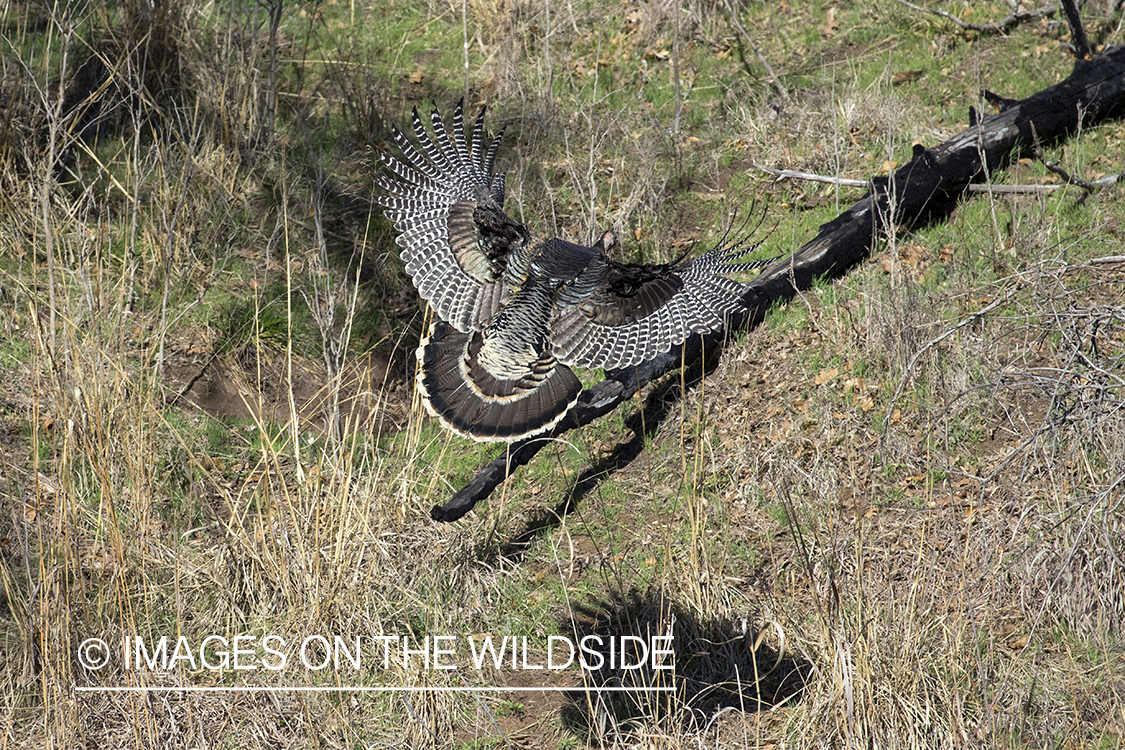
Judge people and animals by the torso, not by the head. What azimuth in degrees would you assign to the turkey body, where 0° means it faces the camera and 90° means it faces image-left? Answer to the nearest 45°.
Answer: approximately 225°

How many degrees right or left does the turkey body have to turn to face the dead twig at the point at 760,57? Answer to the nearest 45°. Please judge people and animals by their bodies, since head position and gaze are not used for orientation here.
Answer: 0° — it already faces it

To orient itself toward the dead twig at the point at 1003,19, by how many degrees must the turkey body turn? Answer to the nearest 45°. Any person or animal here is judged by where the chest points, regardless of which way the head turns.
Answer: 0° — it already faces it
